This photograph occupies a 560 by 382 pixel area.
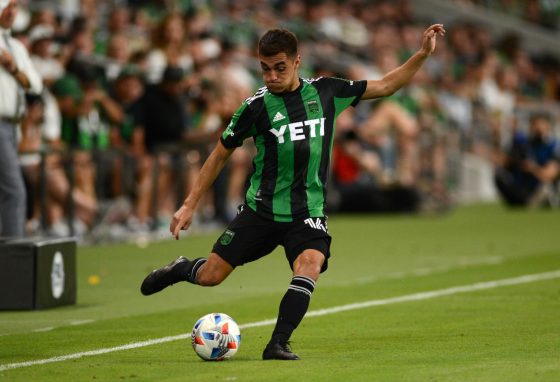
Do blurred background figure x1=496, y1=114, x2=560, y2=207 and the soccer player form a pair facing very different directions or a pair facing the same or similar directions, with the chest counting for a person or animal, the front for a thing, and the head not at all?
same or similar directions

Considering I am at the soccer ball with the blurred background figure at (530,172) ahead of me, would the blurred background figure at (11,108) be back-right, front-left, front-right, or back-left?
front-left

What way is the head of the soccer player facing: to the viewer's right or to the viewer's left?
to the viewer's left

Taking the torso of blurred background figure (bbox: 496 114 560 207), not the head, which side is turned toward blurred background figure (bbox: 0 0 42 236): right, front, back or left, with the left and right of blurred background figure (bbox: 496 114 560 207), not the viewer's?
front

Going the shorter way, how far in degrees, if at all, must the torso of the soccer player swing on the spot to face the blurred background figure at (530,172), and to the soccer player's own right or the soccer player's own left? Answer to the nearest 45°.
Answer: approximately 180°

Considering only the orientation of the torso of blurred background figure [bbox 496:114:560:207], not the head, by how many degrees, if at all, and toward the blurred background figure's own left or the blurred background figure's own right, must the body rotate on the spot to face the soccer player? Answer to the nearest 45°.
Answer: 0° — they already face them

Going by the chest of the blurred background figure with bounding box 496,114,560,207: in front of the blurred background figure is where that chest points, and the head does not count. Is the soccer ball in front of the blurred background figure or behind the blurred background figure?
in front

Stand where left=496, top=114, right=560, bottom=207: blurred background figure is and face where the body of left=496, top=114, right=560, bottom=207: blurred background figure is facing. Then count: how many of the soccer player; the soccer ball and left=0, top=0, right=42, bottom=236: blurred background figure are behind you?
0
